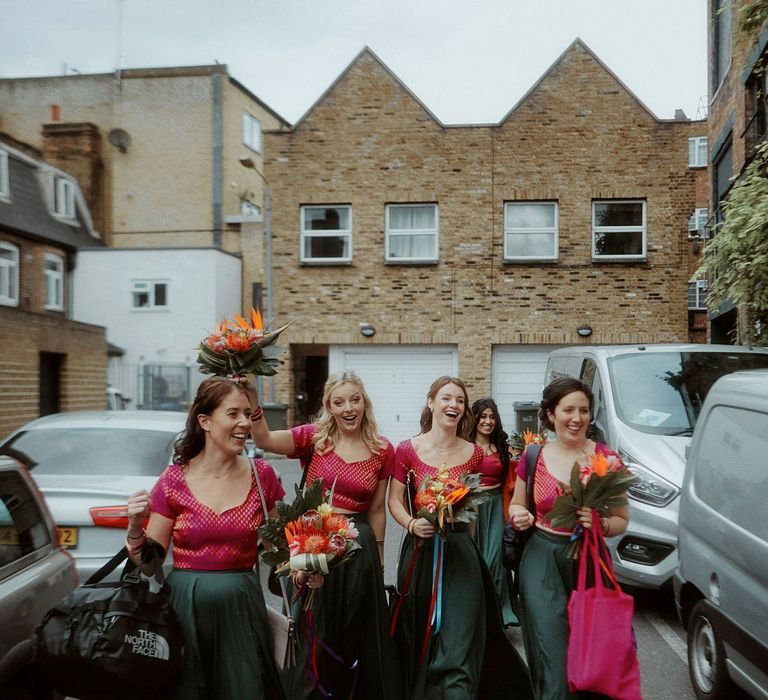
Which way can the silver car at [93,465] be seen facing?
away from the camera

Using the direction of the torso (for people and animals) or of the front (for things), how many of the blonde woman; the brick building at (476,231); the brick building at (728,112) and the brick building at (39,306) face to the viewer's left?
1

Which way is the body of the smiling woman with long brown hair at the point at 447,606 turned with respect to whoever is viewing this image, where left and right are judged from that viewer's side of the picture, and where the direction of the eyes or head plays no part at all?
facing the viewer

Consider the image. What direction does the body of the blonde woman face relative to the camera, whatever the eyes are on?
toward the camera

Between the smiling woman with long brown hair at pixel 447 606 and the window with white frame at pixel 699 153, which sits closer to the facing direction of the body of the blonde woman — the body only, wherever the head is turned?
the smiling woman with long brown hair

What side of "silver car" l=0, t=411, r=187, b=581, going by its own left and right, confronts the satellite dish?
front

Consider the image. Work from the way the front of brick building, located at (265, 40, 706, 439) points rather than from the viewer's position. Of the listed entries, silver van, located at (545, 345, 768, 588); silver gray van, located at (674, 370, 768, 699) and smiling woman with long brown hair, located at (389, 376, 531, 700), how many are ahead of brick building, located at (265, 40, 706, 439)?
3

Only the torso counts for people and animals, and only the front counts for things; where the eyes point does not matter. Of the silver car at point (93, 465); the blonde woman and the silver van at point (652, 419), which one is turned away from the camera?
the silver car

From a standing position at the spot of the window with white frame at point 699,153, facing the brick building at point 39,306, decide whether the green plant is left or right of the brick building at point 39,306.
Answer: left

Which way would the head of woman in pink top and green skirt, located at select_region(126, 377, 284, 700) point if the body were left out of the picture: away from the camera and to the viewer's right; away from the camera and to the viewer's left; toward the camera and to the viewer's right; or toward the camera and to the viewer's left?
toward the camera and to the viewer's right

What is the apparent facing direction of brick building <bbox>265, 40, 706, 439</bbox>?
toward the camera

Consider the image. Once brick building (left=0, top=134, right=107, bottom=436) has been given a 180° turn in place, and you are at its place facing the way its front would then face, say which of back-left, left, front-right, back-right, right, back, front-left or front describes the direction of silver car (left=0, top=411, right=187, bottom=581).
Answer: back-left

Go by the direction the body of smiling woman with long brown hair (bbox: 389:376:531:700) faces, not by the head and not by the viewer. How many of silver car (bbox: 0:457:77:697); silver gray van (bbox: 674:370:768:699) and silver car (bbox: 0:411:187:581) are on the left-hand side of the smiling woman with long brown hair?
1

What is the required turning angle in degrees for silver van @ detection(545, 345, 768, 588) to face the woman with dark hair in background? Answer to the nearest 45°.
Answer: approximately 90° to its right
